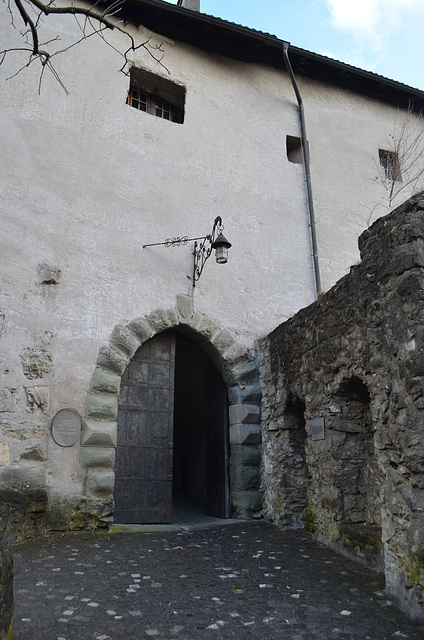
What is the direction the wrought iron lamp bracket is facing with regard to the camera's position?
facing the viewer and to the right of the viewer

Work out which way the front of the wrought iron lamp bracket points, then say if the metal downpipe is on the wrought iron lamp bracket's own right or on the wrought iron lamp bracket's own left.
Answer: on the wrought iron lamp bracket's own left
